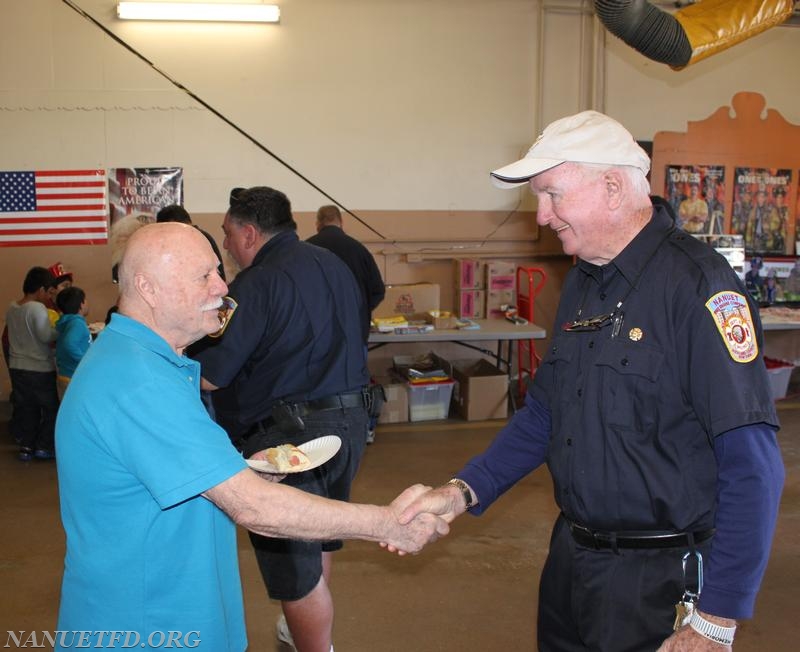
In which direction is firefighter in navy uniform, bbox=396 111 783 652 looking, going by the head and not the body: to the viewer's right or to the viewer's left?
to the viewer's left

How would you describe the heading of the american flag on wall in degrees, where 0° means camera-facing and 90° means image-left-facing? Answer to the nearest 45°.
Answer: approximately 0°

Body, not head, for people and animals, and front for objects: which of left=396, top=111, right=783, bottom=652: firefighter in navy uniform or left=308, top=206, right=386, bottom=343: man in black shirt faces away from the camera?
the man in black shirt

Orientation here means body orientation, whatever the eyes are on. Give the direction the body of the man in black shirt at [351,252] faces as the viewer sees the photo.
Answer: away from the camera

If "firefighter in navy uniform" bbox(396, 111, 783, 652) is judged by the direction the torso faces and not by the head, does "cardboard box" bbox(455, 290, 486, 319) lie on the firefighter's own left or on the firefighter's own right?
on the firefighter's own right

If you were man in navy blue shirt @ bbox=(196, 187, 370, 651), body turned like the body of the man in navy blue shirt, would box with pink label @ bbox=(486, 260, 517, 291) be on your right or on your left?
on your right

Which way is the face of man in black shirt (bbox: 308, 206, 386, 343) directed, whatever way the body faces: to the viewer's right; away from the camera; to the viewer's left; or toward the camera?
away from the camera
